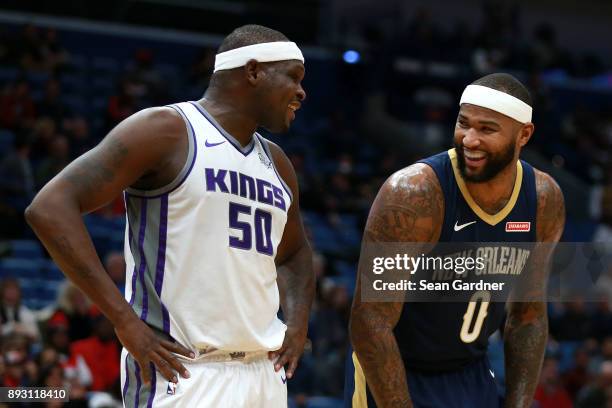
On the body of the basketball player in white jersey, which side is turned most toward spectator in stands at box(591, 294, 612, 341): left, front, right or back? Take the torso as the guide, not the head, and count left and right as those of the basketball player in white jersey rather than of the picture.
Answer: left

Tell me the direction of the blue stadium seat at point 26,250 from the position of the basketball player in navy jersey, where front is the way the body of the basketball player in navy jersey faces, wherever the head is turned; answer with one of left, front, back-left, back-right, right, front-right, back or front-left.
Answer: back

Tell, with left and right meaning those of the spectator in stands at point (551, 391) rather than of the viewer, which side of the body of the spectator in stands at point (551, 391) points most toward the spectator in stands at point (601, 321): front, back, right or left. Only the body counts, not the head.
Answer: back

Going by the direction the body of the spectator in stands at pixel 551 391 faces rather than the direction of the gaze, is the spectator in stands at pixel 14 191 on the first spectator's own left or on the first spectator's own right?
on the first spectator's own right

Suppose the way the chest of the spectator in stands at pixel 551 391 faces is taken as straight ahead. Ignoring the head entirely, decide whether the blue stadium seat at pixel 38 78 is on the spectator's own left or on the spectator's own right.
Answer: on the spectator's own right

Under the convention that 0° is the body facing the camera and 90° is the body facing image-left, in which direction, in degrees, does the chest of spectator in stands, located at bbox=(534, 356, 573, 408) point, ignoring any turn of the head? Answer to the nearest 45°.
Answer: approximately 0°

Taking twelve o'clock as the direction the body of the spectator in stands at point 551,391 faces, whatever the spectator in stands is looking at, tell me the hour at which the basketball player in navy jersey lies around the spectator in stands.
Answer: The basketball player in navy jersey is roughly at 12 o'clock from the spectator in stands.

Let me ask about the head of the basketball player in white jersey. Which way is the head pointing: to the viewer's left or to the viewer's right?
to the viewer's right

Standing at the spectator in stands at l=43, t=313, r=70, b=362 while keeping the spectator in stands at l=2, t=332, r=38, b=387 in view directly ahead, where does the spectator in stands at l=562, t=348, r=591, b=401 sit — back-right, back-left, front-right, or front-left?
back-left

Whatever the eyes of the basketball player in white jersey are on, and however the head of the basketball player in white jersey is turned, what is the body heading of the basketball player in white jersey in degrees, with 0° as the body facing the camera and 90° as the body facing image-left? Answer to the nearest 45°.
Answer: approximately 315°

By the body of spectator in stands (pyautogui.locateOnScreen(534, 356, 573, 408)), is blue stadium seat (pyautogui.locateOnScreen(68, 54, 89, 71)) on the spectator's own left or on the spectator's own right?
on the spectator's own right
